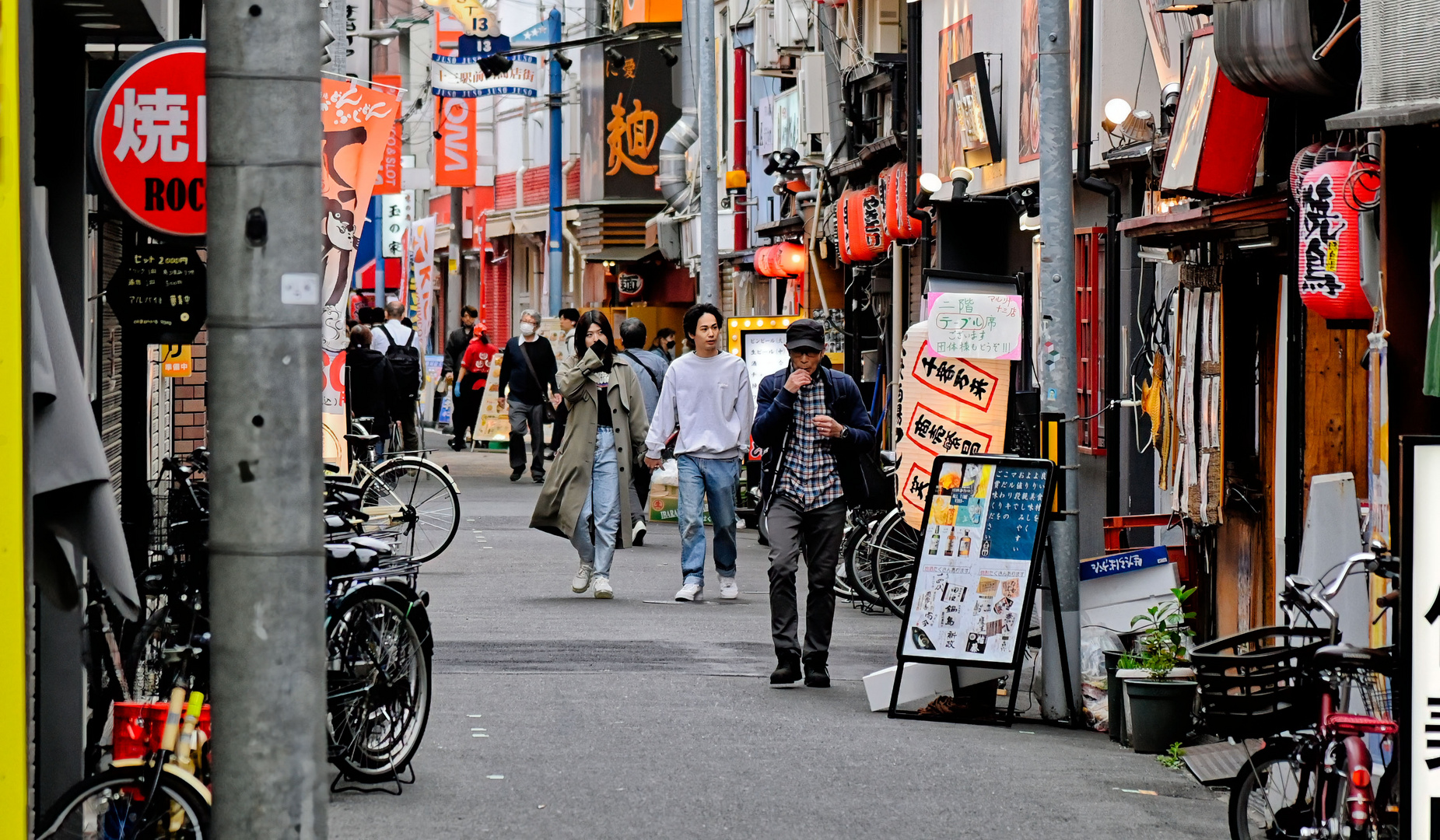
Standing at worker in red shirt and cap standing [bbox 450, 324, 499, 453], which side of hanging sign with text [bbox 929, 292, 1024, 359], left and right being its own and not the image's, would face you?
back

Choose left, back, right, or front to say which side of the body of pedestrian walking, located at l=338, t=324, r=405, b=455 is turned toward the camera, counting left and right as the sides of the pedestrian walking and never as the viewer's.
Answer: back

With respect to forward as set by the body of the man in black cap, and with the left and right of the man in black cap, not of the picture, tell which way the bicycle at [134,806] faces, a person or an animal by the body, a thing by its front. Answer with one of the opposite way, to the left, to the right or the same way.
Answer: to the right

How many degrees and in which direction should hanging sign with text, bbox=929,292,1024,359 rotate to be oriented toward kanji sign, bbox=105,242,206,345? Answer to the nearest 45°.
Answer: approximately 45° to its right

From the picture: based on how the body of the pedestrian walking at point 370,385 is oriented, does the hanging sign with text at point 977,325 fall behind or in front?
behind

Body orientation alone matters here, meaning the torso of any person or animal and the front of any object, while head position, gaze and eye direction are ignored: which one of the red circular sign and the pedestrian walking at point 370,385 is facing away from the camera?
the pedestrian walking

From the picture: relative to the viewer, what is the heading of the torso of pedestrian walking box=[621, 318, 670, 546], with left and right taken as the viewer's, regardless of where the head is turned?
facing away from the viewer

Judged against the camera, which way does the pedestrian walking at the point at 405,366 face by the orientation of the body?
away from the camera

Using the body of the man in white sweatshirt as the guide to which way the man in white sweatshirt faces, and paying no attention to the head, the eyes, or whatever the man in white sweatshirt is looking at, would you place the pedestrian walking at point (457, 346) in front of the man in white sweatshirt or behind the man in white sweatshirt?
behind
